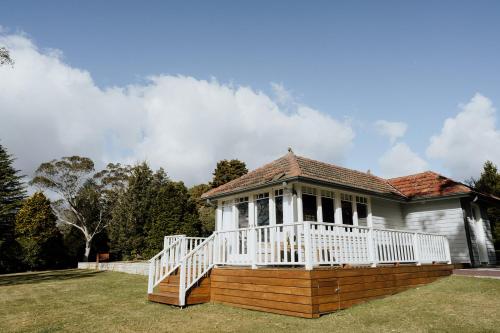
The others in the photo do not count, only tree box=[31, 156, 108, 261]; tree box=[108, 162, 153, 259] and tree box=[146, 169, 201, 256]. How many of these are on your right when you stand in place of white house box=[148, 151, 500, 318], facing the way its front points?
3

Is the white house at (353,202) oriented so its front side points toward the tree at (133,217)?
no

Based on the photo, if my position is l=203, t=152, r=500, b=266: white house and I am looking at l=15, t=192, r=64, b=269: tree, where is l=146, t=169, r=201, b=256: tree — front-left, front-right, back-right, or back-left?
front-right

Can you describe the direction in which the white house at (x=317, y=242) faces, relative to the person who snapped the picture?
facing the viewer and to the left of the viewer

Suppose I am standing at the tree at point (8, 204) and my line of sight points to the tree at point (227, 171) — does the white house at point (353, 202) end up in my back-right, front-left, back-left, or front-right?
front-right

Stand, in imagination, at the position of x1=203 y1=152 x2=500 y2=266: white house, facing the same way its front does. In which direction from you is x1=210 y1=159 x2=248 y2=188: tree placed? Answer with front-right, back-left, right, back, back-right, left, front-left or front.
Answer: right

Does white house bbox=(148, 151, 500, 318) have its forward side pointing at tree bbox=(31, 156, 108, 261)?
no

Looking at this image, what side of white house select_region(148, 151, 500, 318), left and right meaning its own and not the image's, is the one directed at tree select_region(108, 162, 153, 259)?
right

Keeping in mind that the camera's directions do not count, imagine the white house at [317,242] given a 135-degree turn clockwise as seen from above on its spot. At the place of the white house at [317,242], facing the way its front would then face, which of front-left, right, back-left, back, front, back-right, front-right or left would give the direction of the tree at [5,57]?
left

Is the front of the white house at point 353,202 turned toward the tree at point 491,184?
no

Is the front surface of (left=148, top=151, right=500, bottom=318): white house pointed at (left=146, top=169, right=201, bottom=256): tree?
no

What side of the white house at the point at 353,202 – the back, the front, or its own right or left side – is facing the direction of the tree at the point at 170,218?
right
